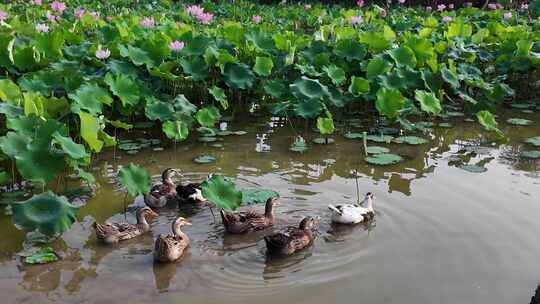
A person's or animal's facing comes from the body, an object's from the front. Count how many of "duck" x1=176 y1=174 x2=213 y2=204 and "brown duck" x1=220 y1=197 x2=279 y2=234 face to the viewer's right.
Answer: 2

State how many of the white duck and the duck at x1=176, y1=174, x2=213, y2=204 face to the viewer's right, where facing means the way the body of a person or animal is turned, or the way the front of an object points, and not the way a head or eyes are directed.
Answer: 2

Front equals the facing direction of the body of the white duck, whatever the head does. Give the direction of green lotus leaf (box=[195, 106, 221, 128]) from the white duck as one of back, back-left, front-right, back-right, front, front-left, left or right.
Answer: back-left

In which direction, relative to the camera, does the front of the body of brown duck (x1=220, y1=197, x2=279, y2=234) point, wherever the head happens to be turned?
to the viewer's right

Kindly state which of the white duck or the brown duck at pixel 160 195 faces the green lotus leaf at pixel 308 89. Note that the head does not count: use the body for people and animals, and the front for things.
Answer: the brown duck

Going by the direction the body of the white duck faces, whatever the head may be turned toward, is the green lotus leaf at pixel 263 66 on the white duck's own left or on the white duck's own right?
on the white duck's own left

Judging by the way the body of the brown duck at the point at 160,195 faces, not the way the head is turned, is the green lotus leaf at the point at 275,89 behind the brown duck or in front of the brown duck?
in front

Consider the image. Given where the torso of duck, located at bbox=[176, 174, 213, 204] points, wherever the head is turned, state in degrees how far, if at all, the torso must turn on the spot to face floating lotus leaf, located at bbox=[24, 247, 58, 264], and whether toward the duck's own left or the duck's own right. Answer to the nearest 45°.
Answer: approximately 135° to the duck's own right

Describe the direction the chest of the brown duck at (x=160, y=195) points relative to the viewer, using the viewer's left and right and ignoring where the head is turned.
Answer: facing away from the viewer and to the right of the viewer

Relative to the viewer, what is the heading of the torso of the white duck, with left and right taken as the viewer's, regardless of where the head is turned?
facing to the right of the viewer
